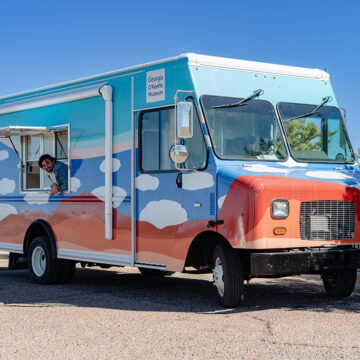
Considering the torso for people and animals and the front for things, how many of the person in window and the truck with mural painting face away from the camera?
0

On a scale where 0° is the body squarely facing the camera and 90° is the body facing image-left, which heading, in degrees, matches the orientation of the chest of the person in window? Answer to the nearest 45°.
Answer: approximately 45°
